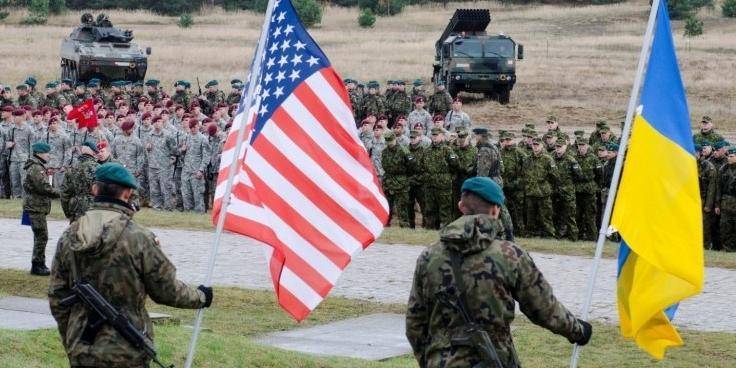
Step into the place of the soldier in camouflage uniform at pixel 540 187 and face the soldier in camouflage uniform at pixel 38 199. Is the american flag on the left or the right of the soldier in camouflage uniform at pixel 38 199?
left

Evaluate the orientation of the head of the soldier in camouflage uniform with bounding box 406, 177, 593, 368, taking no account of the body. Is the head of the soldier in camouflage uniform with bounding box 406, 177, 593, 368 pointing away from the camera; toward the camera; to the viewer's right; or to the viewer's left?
away from the camera

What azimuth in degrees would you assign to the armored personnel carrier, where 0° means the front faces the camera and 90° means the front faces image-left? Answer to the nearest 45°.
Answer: approximately 315°

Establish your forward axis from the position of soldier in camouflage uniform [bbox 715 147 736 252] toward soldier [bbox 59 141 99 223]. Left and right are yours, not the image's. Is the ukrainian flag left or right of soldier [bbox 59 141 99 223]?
left

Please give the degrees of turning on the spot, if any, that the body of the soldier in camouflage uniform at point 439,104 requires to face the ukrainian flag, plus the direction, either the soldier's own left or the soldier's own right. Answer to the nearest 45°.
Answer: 0° — they already face it

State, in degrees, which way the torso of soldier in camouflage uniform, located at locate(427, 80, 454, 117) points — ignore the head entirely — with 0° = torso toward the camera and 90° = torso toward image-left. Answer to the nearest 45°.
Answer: approximately 0°

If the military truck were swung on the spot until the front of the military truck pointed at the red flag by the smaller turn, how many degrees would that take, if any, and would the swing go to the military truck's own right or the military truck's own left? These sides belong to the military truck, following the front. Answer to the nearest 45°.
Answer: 0° — it already faces it

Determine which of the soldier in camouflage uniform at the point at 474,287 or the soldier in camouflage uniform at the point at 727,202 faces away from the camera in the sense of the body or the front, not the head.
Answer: the soldier in camouflage uniform at the point at 474,287

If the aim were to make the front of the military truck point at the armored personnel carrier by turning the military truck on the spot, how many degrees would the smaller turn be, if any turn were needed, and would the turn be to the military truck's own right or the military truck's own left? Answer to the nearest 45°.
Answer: approximately 90° to the military truck's own right
